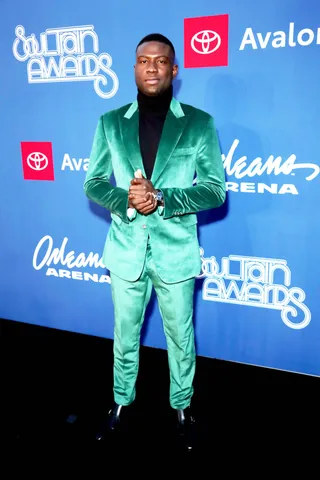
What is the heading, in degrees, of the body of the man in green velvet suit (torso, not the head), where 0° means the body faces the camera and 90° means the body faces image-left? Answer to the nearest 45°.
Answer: approximately 0°
